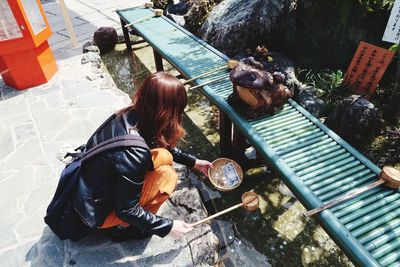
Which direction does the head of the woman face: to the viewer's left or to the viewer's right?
to the viewer's right

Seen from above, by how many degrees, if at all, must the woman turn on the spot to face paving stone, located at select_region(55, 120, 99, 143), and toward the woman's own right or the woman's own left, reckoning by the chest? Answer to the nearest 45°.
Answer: approximately 90° to the woman's own left

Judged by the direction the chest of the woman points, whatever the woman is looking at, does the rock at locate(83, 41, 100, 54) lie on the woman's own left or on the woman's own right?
on the woman's own left

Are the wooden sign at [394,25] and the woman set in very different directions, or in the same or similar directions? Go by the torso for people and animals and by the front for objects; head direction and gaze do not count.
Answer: very different directions

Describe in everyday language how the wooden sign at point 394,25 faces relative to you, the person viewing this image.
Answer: facing the viewer and to the left of the viewer

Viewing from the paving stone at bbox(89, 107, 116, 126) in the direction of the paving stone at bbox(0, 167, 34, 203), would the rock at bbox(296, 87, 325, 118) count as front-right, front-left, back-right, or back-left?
back-left

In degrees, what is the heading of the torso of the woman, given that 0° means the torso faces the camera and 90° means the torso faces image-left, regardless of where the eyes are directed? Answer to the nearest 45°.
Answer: approximately 270°

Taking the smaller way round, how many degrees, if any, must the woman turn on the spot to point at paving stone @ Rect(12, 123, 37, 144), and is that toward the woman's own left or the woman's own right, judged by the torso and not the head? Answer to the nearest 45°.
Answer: approximately 135° to the woman's own left

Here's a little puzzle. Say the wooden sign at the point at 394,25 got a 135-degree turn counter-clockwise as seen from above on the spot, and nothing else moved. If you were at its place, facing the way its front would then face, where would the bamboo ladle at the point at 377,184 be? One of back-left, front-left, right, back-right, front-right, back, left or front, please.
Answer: right

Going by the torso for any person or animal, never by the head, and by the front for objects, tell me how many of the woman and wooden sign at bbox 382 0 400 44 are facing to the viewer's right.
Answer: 1

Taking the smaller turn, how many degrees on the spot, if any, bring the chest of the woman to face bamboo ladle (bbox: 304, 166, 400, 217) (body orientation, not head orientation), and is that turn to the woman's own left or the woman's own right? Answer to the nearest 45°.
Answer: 0° — they already face it
